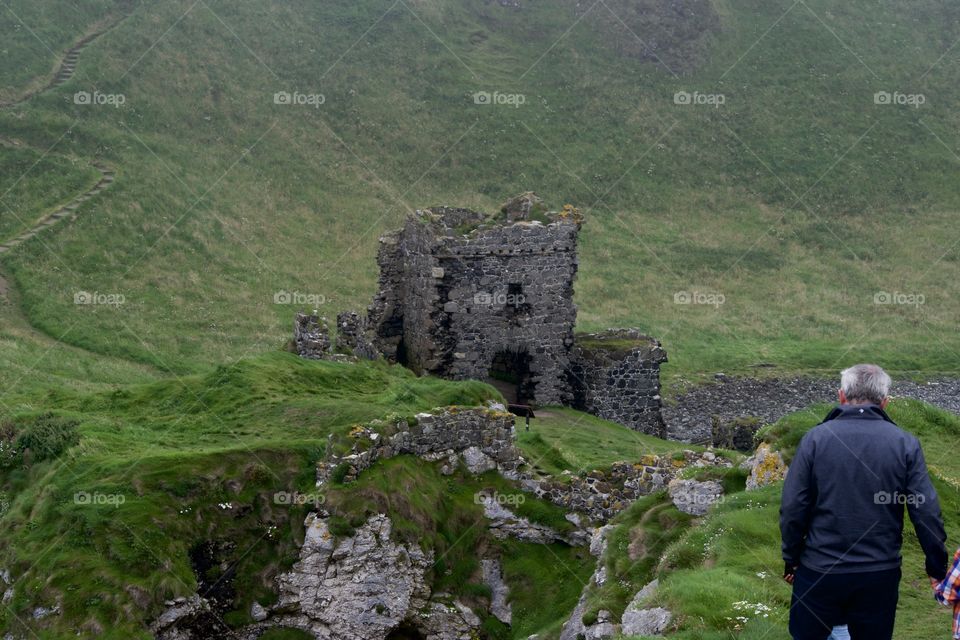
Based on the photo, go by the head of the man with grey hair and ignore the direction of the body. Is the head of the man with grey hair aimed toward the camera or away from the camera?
away from the camera

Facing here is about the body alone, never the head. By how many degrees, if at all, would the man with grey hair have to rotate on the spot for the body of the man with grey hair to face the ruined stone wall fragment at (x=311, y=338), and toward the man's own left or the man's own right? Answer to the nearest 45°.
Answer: approximately 45° to the man's own left

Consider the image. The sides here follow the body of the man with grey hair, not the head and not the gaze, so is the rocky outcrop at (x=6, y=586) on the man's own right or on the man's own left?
on the man's own left

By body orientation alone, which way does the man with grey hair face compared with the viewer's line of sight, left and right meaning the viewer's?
facing away from the viewer

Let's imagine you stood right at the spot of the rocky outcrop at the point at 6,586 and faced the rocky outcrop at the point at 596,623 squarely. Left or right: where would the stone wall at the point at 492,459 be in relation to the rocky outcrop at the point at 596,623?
left

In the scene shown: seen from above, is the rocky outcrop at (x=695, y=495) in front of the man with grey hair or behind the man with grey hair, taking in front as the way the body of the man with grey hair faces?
in front

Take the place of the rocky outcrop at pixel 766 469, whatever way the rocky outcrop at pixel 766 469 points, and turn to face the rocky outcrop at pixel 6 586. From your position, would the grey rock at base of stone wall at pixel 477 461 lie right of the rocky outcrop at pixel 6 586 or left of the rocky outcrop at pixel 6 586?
right

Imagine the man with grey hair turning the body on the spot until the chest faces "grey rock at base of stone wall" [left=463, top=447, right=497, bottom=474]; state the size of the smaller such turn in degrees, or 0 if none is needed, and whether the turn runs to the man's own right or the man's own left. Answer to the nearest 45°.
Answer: approximately 45° to the man's own left

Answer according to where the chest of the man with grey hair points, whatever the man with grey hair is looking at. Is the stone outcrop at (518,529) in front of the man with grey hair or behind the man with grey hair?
in front

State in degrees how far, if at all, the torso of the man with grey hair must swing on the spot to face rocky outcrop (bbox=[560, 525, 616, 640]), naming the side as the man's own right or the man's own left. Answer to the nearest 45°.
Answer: approximately 45° to the man's own left

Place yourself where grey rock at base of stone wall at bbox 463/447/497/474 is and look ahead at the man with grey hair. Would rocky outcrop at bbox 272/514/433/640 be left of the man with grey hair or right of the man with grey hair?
right
